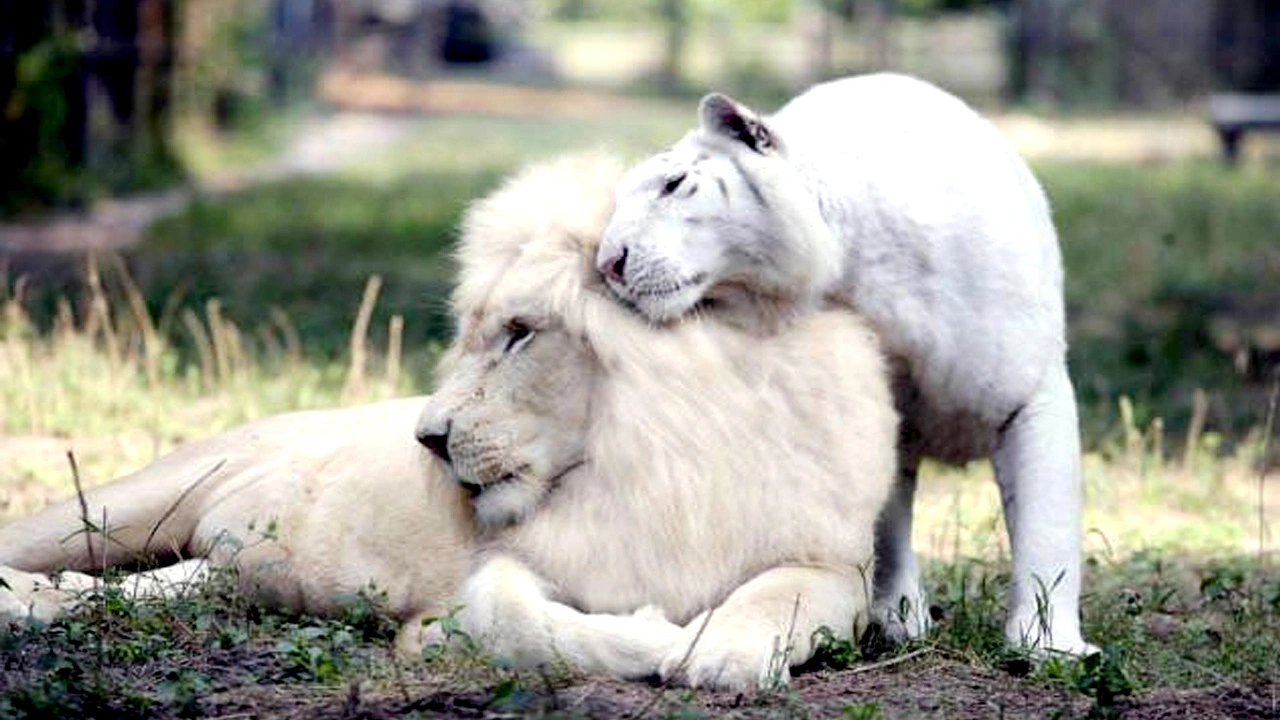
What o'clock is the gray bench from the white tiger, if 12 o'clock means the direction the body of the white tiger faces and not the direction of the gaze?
The gray bench is roughly at 5 o'clock from the white tiger.

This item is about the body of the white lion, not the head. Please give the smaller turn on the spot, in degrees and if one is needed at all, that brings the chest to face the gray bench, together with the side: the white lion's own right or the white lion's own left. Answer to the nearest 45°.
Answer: approximately 90° to the white lion's own left

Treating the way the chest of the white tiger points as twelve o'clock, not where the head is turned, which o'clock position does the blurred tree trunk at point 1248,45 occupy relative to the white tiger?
The blurred tree trunk is roughly at 5 o'clock from the white tiger.

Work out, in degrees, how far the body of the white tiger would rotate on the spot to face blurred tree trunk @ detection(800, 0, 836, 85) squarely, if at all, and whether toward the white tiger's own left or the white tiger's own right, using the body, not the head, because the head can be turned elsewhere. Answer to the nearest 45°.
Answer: approximately 135° to the white tiger's own right

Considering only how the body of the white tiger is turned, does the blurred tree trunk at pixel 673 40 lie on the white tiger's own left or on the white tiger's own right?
on the white tiger's own right

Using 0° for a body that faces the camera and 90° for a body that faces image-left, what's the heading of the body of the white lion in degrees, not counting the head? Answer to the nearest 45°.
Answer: approximately 315°

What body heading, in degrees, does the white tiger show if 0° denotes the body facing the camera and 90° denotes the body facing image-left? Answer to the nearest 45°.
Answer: approximately 45°
